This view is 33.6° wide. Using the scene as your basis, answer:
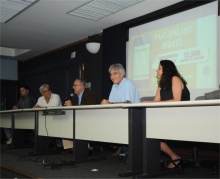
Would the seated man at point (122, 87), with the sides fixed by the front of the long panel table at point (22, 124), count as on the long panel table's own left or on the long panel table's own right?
on the long panel table's own left

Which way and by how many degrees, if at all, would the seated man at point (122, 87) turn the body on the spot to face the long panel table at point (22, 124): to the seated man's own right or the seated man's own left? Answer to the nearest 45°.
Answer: approximately 90° to the seated man's own right

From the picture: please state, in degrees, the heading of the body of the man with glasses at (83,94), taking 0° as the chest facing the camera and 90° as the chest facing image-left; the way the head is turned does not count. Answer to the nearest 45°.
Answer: approximately 45°

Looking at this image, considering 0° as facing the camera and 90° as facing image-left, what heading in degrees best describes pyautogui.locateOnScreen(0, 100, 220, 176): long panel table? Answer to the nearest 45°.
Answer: approximately 45°

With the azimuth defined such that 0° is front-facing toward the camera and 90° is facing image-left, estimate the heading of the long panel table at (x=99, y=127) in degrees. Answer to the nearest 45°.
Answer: approximately 45°

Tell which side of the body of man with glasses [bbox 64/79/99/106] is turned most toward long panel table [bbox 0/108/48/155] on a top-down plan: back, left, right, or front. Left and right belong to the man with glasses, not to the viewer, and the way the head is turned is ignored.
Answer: right
